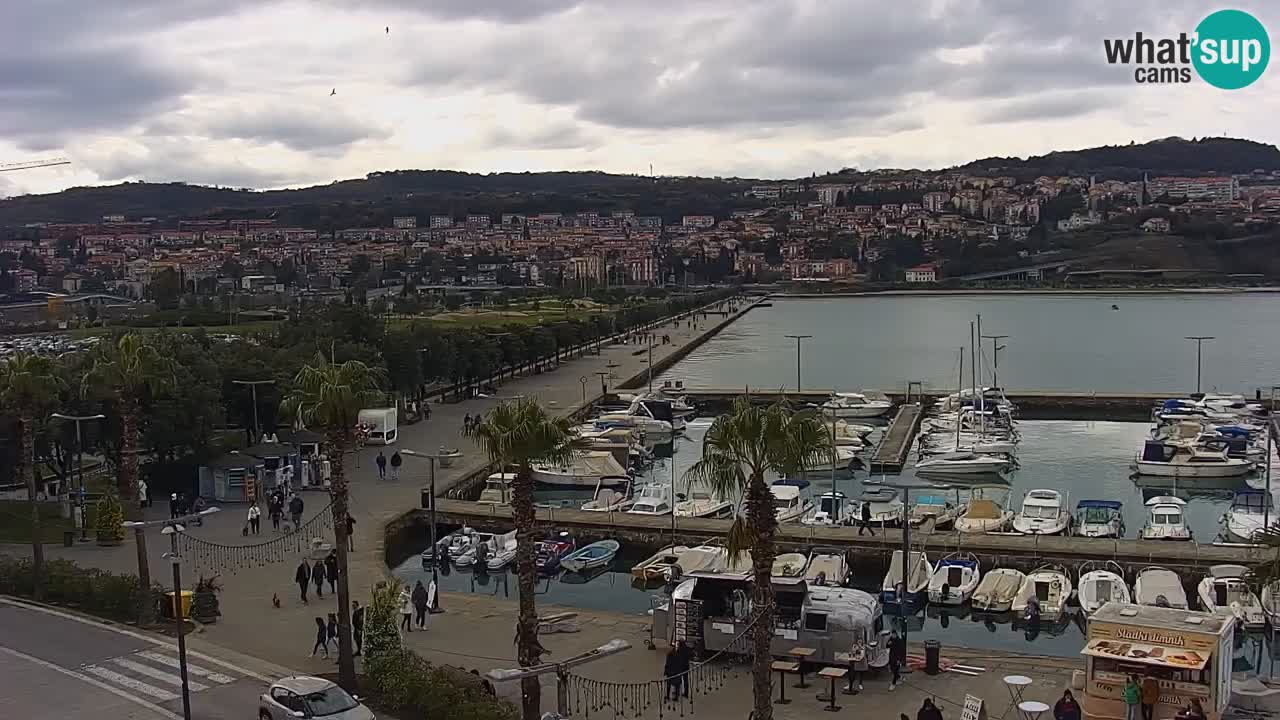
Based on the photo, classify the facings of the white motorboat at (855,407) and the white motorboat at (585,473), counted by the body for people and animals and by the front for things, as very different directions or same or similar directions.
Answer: very different directions

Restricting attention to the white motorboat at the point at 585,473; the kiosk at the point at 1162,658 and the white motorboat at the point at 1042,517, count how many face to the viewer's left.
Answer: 1

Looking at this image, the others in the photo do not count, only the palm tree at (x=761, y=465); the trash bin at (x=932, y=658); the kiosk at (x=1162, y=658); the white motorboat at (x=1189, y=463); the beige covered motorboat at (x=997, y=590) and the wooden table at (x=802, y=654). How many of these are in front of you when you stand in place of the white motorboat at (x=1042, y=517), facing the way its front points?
5

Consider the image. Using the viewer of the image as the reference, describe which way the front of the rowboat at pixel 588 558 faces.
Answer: facing away from the viewer and to the right of the viewer

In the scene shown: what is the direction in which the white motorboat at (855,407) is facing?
to the viewer's right

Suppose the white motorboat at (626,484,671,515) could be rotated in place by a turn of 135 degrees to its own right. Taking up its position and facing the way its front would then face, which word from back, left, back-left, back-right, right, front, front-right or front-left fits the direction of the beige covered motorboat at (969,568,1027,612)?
back-right

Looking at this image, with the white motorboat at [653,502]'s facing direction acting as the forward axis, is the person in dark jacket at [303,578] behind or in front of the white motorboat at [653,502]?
in front

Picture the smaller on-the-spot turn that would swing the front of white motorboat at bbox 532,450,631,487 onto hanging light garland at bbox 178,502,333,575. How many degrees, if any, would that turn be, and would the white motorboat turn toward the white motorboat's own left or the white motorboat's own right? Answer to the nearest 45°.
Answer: approximately 45° to the white motorboat's own left

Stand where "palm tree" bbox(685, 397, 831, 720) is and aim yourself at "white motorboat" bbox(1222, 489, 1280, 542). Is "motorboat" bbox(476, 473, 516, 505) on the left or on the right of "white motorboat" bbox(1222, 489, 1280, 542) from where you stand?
left
